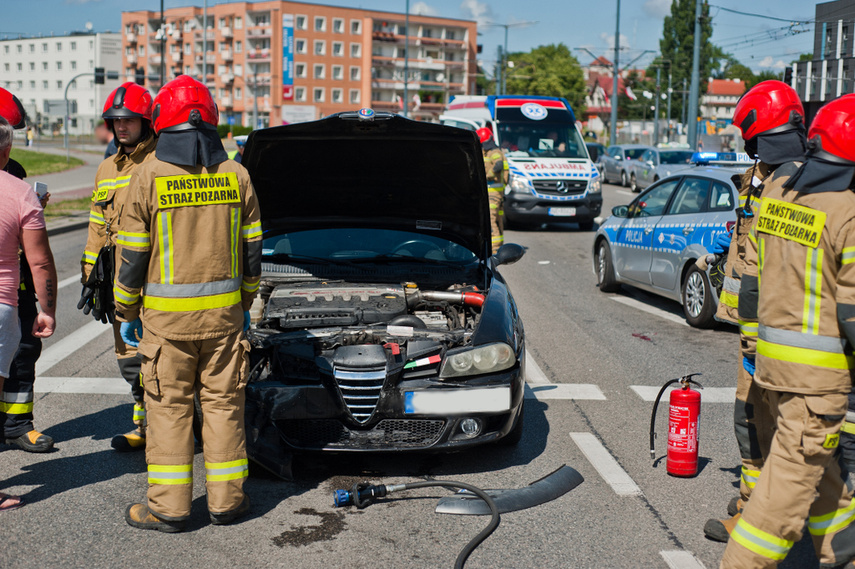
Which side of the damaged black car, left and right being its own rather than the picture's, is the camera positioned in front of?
front

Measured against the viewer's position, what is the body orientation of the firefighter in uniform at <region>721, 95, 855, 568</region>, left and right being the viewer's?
facing away from the viewer and to the right of the viewer

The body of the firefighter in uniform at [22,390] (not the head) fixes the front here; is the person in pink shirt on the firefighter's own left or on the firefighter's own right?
on the firefighter's own right

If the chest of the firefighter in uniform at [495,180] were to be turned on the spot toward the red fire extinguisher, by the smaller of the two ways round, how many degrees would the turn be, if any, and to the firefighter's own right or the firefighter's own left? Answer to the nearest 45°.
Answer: approximately 90° to the firefighter's own left

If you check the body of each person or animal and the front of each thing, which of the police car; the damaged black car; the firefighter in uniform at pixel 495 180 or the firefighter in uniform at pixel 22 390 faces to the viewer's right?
the firefighter in uniform at pixel 22 390

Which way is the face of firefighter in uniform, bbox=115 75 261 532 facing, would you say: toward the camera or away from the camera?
away from the camera

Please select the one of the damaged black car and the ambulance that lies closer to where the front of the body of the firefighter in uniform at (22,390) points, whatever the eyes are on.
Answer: the damaged black car

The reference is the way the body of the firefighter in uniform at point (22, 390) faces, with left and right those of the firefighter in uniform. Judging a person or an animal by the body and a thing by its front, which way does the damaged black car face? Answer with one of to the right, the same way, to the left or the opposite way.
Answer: to the right

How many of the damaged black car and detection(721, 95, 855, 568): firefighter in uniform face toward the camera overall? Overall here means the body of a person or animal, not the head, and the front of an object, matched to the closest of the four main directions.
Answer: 1

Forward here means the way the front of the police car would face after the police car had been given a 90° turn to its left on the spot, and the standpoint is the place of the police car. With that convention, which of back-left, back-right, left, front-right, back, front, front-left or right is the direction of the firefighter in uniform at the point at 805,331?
front-left
